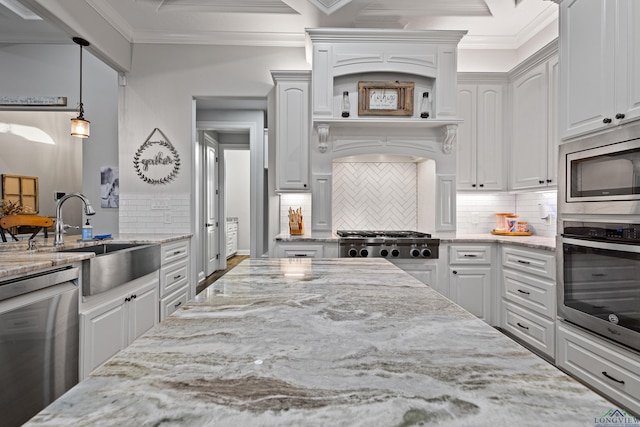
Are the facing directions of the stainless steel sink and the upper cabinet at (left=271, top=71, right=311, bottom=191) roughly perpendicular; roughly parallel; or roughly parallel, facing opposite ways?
roughly perpendicular

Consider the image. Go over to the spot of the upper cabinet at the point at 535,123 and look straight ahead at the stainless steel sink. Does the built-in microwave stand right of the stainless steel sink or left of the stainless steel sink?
left

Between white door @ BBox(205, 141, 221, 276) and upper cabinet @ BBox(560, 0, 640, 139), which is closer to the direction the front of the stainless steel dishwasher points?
the upper cabinet

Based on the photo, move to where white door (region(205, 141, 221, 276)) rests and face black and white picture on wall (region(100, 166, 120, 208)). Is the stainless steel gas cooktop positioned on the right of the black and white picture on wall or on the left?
left

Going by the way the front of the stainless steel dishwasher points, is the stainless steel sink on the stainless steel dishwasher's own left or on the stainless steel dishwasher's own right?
on the stainless steel dishwasher's own left

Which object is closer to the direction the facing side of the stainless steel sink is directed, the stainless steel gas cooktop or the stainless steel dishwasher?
the stainless steel gas cooktop

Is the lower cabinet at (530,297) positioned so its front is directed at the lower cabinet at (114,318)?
yes

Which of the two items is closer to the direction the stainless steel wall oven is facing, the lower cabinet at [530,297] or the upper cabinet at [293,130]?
the upper cabinet
